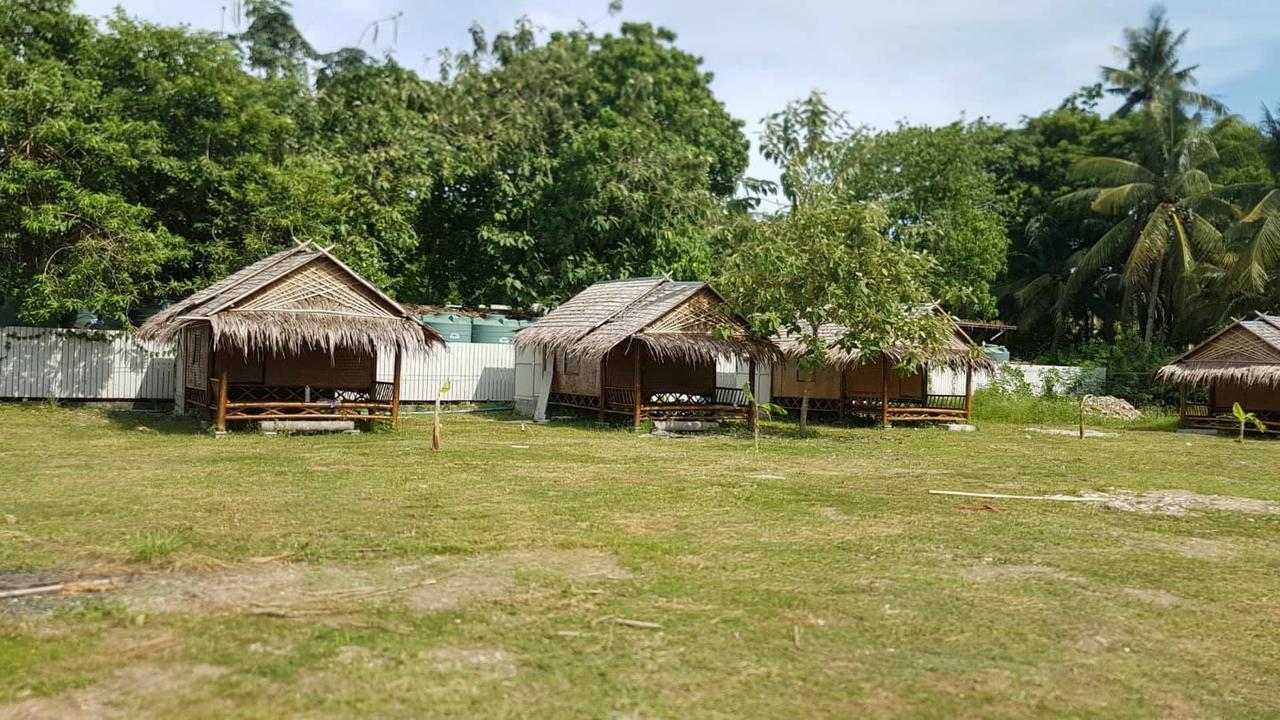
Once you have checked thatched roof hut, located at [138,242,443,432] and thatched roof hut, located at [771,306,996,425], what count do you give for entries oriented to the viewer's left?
0

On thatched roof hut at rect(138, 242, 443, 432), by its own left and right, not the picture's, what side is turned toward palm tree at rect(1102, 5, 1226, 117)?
left

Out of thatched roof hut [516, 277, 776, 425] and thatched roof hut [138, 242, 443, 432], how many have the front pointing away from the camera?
0

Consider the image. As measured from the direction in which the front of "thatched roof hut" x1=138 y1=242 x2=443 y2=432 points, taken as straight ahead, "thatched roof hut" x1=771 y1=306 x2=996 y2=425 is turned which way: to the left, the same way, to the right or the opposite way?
the same way

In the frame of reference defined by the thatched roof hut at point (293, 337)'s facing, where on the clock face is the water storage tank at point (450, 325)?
The water storage tank is roughly at 7 o'clock from the thatched roof hut.

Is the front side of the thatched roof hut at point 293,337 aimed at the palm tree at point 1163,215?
no

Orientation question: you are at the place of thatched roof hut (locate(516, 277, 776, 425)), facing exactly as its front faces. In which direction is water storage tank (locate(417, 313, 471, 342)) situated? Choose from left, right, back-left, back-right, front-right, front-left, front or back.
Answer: back

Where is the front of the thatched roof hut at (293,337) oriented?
toward the camera

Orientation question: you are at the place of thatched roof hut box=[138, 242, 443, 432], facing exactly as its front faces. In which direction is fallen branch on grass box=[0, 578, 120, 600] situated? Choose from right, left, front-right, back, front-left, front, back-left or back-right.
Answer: front

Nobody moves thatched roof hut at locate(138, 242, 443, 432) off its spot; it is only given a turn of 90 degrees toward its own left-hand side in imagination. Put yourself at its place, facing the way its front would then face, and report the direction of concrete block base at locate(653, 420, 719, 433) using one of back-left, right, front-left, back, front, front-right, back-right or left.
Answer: front

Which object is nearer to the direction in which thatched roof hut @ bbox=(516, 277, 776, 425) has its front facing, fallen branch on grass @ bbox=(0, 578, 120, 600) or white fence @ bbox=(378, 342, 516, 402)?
the fallen branch on grass

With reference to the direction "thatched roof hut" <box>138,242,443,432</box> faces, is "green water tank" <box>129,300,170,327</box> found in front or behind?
behind

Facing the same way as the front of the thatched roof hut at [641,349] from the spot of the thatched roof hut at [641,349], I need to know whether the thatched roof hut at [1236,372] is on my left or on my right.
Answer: on my left

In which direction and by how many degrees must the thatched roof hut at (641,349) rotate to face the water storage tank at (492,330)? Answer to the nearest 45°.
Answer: approximately 180°

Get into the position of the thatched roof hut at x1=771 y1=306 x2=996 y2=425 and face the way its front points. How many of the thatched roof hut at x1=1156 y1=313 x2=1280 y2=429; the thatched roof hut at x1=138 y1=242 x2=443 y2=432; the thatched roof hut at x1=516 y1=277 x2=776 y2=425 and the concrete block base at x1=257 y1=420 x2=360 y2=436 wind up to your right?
3

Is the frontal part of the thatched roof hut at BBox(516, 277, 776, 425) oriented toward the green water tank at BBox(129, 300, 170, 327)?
no

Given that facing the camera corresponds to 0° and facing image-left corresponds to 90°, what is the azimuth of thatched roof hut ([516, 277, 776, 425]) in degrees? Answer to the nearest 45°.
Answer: approximately 315°

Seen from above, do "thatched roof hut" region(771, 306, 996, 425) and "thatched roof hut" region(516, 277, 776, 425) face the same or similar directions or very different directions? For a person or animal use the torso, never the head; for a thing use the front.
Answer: same or similar directions
